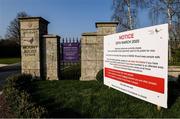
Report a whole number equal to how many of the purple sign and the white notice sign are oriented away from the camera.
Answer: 0

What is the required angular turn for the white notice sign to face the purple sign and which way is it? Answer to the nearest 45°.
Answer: approximately 90° to its right

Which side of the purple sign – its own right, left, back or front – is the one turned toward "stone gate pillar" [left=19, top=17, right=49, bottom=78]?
right

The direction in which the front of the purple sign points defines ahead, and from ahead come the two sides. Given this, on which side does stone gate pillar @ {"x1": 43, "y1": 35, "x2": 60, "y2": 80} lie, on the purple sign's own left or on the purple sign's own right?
on the purple sign's own right

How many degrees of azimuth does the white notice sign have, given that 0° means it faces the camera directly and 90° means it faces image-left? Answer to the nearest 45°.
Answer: approximately 45°

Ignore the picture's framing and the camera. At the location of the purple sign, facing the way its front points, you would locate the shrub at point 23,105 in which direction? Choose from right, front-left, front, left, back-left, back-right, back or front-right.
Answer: front

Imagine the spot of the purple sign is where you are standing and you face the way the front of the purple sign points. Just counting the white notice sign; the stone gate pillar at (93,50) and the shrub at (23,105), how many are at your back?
0

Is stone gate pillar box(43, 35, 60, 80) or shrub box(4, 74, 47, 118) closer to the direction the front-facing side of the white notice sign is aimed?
the shrub

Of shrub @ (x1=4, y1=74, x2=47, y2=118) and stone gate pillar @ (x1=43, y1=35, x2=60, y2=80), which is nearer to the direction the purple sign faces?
the shrub

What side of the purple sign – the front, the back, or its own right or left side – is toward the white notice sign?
front

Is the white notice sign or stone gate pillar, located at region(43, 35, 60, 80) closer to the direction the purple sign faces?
the white notice sign

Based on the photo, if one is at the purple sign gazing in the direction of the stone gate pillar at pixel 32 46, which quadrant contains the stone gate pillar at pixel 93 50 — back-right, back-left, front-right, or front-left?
back-left

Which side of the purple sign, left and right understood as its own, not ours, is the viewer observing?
front

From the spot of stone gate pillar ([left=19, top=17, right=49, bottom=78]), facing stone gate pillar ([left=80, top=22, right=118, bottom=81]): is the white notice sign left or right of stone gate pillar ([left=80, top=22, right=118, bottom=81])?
right

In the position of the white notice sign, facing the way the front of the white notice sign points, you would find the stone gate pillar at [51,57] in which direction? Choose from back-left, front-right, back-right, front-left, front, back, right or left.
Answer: right
